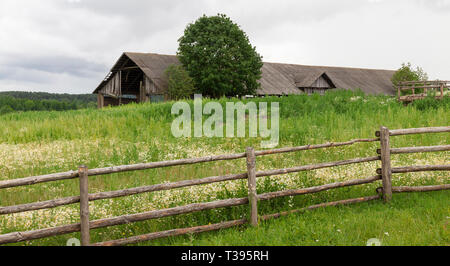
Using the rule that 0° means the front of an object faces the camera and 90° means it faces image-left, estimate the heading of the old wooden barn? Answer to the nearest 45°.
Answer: approximately 45°

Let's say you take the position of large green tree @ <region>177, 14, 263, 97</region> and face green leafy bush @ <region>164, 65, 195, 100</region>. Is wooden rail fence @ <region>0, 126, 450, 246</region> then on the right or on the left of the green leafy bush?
left
